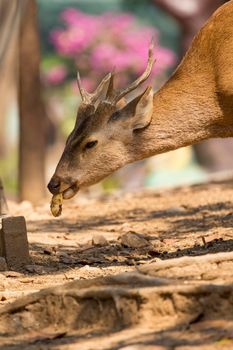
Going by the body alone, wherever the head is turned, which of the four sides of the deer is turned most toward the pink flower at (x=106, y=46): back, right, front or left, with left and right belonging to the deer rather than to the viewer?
right

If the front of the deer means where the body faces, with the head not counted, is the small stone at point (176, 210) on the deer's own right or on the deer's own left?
on the deer's own right

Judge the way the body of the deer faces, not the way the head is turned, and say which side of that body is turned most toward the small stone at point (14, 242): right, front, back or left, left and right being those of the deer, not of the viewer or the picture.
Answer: front

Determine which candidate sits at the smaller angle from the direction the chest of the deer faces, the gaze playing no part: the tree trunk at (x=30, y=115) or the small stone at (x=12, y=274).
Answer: the small stone

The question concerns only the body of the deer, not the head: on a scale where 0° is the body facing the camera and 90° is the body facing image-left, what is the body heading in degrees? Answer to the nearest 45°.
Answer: approximately 90°

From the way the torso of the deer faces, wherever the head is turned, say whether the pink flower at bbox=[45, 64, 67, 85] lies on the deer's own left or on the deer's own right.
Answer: on the deer's own right

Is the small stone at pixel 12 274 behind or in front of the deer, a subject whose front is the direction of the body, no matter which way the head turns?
in front

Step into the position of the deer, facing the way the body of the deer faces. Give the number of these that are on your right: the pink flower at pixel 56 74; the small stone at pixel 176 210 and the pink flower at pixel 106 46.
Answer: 3
